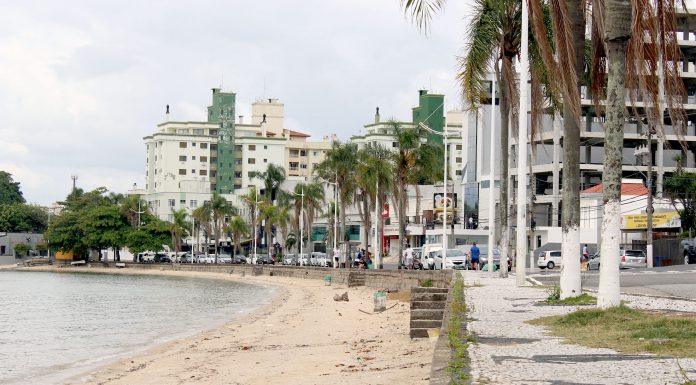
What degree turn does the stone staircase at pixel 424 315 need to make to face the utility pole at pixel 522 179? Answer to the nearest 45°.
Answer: approximately 180°

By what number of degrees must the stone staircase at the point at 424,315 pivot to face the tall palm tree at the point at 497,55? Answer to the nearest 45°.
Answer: approximately 180°
